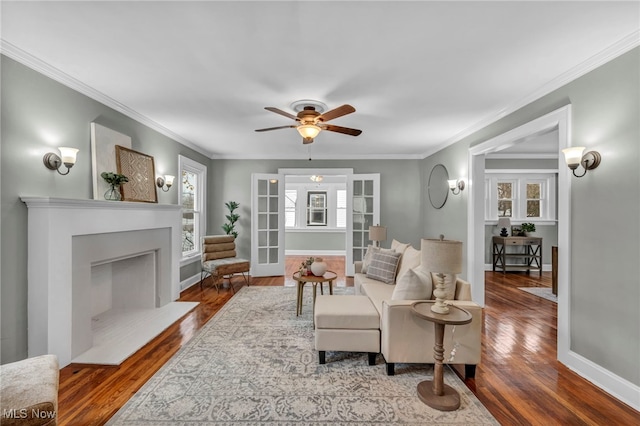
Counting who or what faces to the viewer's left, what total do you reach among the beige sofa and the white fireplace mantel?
1

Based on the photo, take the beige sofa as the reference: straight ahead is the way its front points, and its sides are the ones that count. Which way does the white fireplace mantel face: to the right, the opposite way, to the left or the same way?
the opposite way

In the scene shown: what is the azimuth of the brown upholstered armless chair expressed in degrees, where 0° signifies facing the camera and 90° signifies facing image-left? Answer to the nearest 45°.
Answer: approximately 315°

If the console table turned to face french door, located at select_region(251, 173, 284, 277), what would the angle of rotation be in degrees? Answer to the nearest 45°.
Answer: approximately 90° to its right

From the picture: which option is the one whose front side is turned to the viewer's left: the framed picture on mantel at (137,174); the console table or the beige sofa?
the beige sofa

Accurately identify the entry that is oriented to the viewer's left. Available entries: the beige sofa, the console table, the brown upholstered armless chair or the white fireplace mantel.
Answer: the beige sofa

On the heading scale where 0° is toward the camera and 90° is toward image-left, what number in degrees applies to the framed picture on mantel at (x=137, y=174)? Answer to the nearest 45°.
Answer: approximately 315°

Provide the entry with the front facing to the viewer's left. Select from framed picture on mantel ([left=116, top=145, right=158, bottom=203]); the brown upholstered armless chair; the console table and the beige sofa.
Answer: the beige sofa

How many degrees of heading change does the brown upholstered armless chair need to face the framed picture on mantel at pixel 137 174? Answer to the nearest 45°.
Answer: approximately 90° to its right

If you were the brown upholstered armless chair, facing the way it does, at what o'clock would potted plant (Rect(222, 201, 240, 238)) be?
The potted plant is roughly at 8 o'clock from the brown upholstered armless chair.

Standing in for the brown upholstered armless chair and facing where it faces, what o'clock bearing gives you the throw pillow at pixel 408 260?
The throw pillow is roughly at 12 o'clock from the brown upholstered armless chair.

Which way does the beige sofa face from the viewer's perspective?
to the viewer's left
